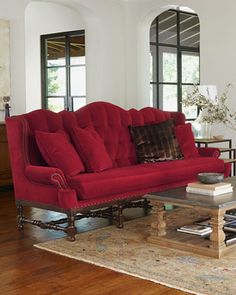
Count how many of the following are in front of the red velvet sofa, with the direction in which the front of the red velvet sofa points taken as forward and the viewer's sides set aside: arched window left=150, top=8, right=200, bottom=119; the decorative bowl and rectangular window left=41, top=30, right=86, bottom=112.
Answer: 1

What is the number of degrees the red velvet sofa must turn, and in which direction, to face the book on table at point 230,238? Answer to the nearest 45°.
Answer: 0° — it already faces it

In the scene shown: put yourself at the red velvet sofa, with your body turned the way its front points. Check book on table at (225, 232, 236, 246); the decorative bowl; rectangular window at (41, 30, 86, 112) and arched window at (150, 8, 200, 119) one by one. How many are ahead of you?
2

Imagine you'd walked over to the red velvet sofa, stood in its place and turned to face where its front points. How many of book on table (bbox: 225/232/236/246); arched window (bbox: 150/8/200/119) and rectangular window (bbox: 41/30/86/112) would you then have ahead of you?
1

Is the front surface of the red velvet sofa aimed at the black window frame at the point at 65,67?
no

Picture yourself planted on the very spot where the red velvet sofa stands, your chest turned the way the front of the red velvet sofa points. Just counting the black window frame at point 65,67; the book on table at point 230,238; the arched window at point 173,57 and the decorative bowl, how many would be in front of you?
2

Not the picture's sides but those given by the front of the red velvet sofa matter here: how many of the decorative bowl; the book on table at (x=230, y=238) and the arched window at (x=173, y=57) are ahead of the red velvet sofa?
2

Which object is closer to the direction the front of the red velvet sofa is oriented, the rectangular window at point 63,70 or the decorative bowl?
the decorative bowl

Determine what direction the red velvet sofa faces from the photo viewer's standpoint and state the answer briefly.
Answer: facing the viewer and to the right of the viewer

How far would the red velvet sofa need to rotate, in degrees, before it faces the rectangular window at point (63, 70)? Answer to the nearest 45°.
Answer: approximately 135° to its left

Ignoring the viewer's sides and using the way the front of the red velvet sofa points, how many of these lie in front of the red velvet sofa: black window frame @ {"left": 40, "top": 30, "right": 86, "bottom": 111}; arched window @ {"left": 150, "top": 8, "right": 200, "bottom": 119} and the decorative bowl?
1

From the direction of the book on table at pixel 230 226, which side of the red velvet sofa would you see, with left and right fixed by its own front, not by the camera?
front

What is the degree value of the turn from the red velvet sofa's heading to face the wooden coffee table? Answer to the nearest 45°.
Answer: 0° — it already faces it

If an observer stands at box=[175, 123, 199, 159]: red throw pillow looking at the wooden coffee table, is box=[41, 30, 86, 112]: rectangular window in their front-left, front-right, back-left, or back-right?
back-right

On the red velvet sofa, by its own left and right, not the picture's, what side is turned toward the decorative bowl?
front

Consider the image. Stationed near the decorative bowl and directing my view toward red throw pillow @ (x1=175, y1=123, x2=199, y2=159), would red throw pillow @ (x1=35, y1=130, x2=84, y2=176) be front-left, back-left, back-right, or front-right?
front-left

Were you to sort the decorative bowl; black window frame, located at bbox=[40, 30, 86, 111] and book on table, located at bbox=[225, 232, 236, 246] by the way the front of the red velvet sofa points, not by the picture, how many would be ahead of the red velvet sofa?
2

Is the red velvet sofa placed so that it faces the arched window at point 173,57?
no
